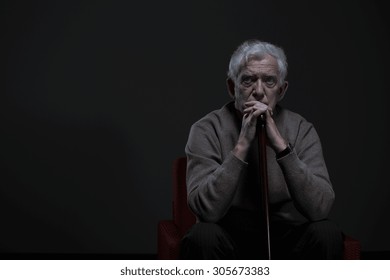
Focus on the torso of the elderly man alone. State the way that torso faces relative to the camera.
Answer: toward the camera

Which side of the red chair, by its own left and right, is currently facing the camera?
front
